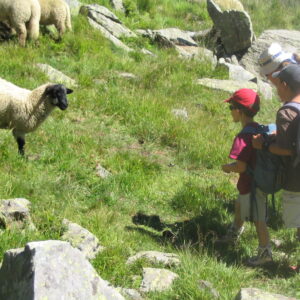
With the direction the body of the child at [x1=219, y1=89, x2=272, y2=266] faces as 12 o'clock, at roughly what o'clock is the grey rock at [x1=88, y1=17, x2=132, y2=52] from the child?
The grey rock is roughly at 2 o'clock from the child.

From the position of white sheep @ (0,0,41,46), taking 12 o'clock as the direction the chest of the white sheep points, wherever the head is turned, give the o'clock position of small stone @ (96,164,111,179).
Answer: The small stone is roughly at 7 o'clock from the white sheep.

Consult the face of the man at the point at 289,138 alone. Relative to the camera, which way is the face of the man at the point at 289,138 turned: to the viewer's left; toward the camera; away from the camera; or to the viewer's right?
to the viewer's left

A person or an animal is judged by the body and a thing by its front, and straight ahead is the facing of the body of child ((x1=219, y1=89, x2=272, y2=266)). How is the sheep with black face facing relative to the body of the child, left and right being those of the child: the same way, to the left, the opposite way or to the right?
the opposite way

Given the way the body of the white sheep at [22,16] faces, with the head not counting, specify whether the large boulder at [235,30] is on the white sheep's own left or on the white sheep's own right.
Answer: on the white sheep's own right

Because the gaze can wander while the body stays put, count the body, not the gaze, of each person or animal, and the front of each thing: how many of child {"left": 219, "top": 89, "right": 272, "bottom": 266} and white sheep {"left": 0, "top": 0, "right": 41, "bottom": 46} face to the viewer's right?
0

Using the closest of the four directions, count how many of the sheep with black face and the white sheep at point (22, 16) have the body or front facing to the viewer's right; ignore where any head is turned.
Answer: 1

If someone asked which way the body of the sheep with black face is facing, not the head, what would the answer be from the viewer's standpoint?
to the viewer's right

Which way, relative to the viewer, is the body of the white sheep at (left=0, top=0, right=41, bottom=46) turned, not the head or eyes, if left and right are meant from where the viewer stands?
facing away from the viewer and to the left of the viewer

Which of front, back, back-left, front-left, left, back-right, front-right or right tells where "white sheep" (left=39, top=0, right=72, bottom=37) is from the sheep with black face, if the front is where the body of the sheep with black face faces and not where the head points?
left

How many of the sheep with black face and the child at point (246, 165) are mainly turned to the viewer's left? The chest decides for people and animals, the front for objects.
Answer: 1

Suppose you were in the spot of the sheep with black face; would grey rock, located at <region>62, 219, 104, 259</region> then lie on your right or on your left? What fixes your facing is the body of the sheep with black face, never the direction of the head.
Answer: on your right

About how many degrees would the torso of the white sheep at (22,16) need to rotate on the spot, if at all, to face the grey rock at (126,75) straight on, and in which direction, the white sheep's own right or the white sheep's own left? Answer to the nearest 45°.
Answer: approximately 180°

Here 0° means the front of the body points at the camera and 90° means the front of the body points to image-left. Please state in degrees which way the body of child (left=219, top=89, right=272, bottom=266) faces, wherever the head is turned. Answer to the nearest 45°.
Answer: approximately 90°
